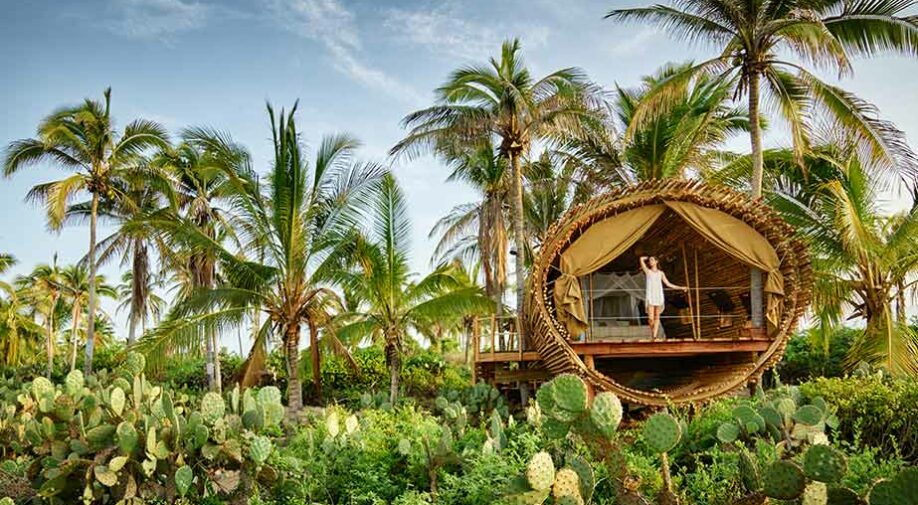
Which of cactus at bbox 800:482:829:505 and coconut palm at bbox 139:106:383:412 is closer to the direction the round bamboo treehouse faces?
the cactus

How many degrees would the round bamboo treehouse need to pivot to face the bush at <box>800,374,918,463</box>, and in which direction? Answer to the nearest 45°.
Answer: approximately 45° to its left

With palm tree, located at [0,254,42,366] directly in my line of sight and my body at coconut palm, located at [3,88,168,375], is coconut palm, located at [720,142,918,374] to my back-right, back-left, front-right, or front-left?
back-right

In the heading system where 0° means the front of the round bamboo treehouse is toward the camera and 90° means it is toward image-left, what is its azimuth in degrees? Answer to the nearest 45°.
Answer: approximately 0°

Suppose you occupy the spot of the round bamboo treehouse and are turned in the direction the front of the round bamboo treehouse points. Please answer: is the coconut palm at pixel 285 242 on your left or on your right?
on your right

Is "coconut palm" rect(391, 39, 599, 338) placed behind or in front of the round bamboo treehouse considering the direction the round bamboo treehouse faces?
behind

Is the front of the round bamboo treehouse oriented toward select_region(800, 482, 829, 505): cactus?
yes

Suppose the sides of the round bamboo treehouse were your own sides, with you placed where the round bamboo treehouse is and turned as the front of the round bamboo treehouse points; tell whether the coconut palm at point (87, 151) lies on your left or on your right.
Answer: on your right
